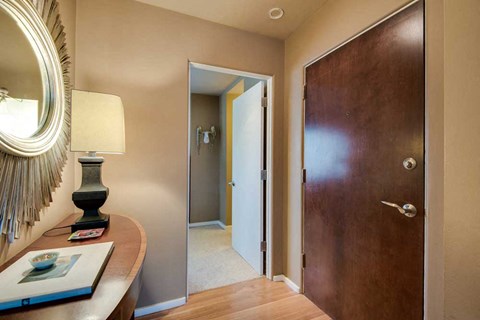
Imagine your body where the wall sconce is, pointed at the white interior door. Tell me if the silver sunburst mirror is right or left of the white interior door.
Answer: right

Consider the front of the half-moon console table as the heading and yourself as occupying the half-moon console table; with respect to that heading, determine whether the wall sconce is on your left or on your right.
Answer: on your left

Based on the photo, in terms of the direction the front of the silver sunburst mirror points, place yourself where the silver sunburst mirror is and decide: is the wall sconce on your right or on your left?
on your left

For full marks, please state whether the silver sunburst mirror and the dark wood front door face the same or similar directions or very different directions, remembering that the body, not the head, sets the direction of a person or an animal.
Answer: very different directions

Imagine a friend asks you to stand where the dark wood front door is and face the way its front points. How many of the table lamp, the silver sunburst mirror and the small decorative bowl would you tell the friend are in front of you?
3

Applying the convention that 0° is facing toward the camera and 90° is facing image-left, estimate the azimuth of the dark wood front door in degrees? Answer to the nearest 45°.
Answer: approximately 45°

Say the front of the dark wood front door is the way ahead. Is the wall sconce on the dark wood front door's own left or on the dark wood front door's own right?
on the dark wood front door's own right

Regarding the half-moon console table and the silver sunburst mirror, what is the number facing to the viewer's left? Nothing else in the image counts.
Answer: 0
